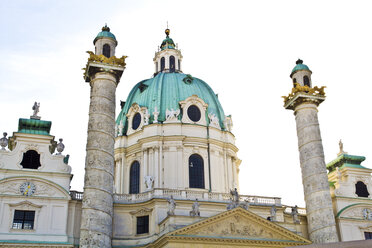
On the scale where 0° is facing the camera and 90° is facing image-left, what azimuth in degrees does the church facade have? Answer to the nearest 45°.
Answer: approximately 315°
